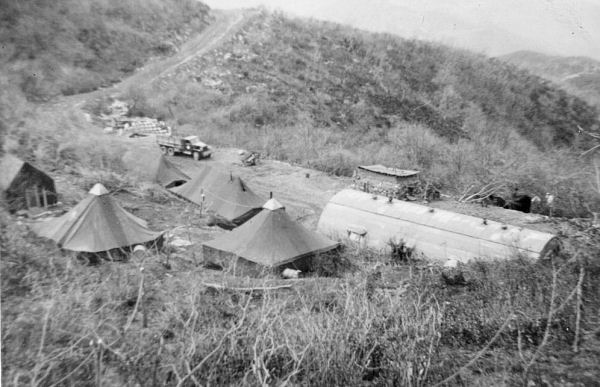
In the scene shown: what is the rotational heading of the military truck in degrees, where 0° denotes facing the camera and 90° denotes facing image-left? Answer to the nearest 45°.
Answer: approximately 315°

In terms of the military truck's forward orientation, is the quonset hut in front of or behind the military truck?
in front

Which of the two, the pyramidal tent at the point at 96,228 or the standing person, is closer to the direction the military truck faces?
the standing person

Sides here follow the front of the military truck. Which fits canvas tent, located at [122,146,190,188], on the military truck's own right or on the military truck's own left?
on the military truck's own right

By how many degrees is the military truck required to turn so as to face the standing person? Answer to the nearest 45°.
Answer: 0° — it already faces them

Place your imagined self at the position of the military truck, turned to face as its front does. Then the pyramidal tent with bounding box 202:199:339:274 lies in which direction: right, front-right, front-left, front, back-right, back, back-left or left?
front-right

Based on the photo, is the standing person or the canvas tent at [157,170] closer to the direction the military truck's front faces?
the standing person
